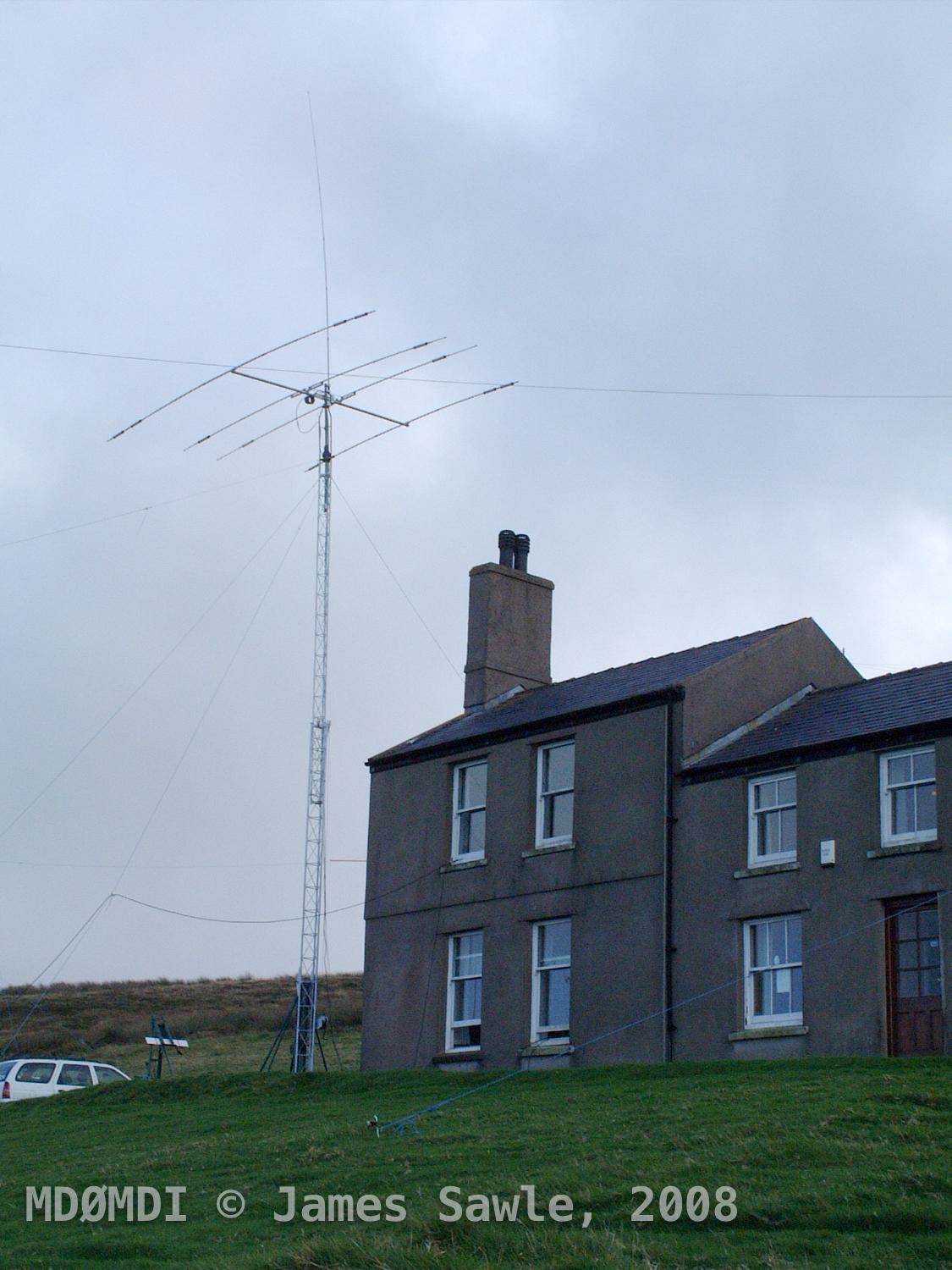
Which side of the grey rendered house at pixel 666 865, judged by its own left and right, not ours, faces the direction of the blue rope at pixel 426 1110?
front

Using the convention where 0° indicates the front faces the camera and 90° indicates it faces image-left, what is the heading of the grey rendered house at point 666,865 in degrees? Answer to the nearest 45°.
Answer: approximately 45°

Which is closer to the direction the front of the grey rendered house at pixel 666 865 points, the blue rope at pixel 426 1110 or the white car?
the blue rope

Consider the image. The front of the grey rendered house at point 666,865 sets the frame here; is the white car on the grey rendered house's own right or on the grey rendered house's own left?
on the grey rendered house's own right
